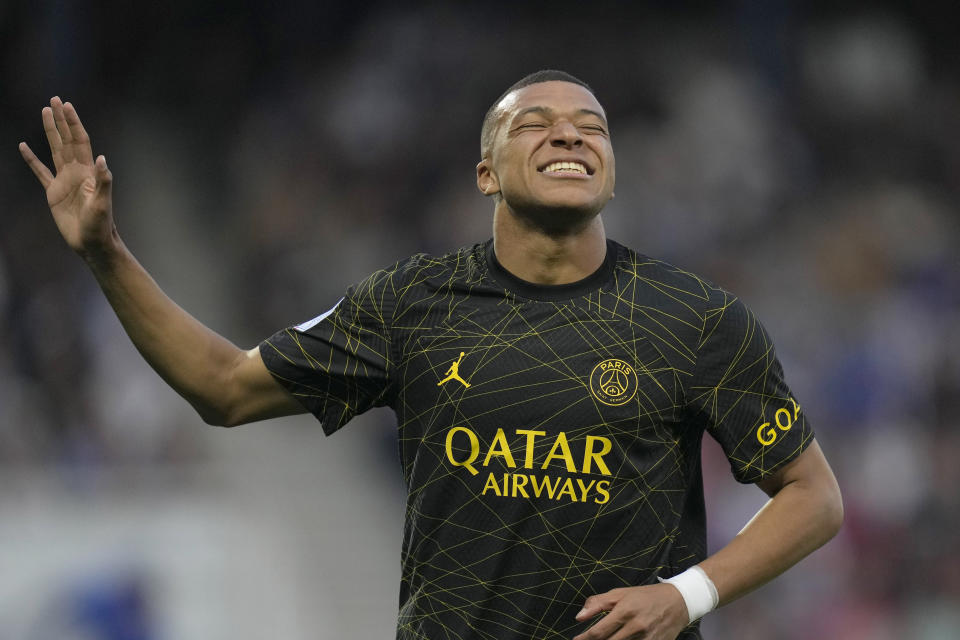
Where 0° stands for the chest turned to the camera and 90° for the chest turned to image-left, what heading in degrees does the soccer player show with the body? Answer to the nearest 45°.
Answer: approximately 0°
